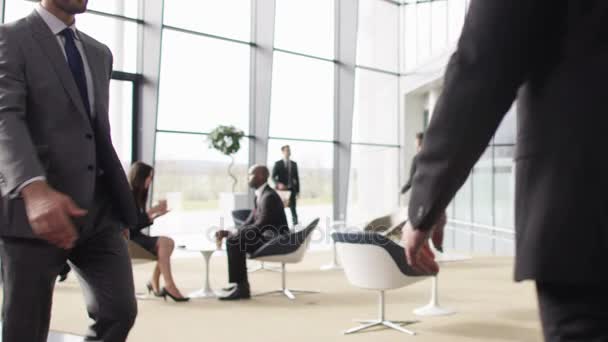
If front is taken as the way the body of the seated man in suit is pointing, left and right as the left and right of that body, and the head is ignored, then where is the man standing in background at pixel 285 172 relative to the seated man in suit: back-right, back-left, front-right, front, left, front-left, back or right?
right

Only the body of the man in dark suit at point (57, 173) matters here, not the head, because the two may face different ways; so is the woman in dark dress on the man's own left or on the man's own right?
on the man's own left

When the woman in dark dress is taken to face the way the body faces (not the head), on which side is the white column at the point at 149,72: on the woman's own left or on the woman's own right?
on the woman's own left

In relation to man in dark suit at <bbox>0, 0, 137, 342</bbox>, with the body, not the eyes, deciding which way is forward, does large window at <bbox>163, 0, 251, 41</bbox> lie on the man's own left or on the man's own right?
on the man's own left

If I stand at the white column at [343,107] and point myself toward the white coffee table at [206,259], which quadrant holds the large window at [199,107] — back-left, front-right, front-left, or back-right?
front-right

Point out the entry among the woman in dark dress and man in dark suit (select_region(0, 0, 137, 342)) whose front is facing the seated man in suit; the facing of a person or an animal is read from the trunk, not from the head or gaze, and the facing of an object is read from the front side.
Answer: the woman in dark dress

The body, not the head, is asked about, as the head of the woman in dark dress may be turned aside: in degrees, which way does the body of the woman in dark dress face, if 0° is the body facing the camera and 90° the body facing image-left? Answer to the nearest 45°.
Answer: approximately 270°

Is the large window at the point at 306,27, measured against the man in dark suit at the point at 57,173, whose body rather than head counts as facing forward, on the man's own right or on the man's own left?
on the man's own left

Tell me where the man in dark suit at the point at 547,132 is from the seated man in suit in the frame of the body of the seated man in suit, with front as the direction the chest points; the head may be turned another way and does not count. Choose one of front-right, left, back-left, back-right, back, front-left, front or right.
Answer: left

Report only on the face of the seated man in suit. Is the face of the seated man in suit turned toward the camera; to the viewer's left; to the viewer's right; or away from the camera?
to the viewer's left

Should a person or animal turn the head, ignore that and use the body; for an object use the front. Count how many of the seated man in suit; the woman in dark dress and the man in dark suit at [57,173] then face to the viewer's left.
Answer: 1

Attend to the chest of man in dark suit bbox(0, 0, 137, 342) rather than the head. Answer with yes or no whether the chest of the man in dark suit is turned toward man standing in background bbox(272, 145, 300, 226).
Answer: no

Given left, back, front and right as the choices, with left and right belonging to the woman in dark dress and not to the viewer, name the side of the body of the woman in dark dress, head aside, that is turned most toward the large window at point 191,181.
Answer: left

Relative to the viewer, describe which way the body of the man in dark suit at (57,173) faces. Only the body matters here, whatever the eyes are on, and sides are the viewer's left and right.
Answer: facing the viewer and to the right of the viewer

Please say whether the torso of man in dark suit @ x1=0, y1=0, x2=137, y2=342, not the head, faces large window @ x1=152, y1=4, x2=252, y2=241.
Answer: no

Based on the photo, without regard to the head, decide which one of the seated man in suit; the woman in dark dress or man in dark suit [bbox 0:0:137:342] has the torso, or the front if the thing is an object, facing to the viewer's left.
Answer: the seated man in suit

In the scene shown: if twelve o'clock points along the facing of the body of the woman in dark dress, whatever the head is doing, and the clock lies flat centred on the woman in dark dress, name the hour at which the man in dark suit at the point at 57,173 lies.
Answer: The man in dark suit is roughly at 3 o'clock from the woman in dark dress.

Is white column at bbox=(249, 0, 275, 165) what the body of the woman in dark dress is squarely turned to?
no

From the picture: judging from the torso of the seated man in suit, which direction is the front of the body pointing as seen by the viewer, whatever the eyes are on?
to the viewer's left
